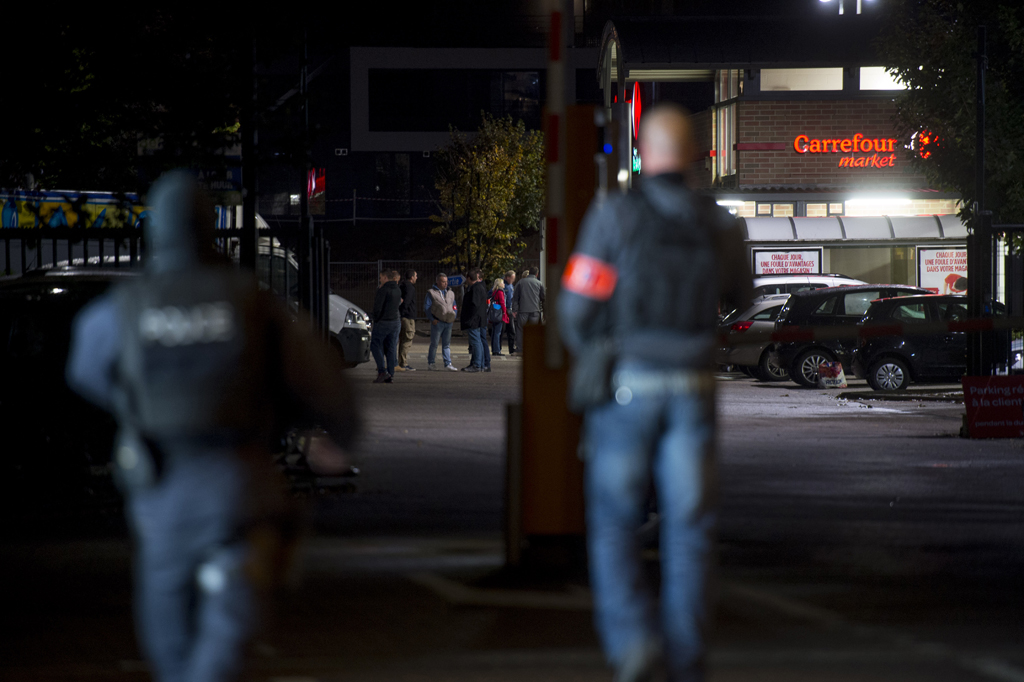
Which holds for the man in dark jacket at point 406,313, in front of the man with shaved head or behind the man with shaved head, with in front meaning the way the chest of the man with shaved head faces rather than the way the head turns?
in front

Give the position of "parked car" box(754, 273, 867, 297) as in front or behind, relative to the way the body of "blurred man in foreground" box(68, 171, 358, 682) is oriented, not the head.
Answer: in front

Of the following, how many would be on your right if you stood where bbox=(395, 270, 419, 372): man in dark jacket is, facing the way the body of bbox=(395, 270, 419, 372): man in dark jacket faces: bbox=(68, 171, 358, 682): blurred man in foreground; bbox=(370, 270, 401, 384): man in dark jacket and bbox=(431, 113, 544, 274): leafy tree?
2

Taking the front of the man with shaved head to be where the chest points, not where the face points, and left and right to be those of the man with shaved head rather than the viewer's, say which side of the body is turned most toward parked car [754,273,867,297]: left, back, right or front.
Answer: front

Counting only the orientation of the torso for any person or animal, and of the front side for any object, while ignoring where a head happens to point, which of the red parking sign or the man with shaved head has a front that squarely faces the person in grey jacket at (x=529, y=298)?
the man with shaved head

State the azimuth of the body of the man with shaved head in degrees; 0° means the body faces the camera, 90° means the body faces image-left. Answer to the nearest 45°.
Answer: approximately 180°

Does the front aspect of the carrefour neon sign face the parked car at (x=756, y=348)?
yes

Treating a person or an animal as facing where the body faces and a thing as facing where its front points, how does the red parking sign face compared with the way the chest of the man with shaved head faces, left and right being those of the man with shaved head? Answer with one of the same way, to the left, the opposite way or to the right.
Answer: the opposite way

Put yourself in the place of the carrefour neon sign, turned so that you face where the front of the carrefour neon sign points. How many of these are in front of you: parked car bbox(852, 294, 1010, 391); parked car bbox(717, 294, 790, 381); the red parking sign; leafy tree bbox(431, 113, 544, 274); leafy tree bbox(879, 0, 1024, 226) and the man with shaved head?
5

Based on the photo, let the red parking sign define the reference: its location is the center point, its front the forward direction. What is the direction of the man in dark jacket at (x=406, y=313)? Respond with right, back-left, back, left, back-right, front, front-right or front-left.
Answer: back-right

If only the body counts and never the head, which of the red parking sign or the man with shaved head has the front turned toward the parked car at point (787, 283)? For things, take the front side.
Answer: the man with shaved head

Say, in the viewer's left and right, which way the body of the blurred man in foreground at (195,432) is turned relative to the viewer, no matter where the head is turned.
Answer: facing away from the viewer
